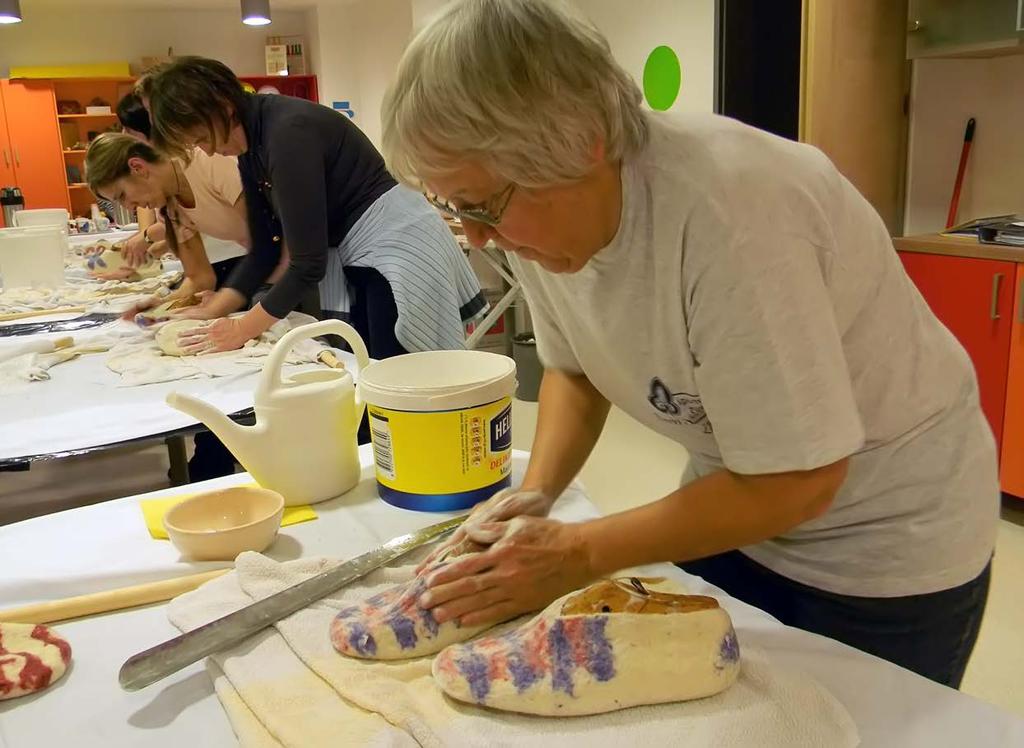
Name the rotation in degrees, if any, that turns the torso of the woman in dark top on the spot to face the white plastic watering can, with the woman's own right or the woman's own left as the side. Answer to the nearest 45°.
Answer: approximately 90° to the woman's own left

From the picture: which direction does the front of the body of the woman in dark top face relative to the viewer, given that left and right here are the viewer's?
facing to the left of the viewer

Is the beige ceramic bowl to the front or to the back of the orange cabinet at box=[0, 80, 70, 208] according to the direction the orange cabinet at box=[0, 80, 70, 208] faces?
to the front

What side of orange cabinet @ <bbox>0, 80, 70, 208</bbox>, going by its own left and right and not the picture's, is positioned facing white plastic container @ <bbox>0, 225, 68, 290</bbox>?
front

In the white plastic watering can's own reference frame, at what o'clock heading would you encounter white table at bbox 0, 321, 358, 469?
The white table is roughly at 2 o'clock from the white plastic watering can.

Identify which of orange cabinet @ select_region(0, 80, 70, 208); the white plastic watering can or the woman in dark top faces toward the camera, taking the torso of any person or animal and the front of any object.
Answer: the orange cabinet

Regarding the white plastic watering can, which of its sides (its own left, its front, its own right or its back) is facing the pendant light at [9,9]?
right

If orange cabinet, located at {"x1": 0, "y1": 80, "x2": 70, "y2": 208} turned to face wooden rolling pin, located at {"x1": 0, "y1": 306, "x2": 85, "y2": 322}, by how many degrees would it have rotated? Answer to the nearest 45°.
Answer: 0° — it already faces it

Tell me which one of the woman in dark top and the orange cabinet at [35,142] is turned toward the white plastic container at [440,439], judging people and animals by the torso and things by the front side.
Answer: the orange cabinet

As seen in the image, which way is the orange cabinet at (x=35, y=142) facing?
toward the camera

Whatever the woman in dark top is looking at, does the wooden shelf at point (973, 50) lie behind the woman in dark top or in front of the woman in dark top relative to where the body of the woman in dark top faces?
behind

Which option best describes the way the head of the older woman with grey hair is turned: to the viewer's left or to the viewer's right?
to the viewer's left

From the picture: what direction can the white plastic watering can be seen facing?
to the viewer's left

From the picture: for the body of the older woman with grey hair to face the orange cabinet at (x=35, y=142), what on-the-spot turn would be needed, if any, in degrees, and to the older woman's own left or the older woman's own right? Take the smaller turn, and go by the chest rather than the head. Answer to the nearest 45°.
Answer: approximately 90° to the older woman's own right

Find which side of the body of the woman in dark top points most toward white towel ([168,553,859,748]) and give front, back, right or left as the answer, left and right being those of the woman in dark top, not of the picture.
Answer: left
